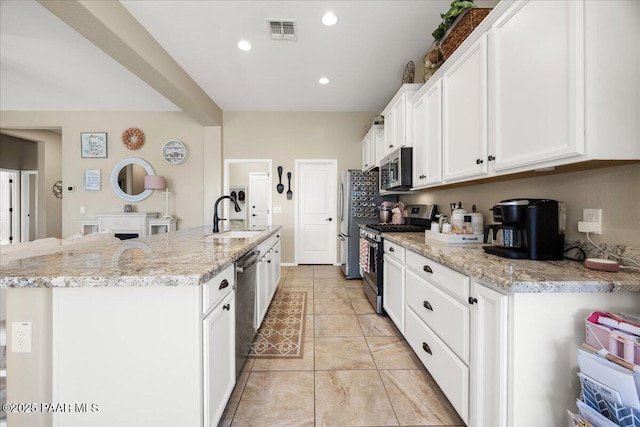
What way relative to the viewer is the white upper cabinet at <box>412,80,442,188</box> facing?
to the viewer's left

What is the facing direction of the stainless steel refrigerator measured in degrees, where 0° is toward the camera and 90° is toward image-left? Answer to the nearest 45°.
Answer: approximately 90°

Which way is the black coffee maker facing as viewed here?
to the viewer's left

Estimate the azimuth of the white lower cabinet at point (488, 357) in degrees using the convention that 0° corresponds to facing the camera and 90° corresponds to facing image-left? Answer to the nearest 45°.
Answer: approximately 45°

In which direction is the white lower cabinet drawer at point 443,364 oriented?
to the viewer's left

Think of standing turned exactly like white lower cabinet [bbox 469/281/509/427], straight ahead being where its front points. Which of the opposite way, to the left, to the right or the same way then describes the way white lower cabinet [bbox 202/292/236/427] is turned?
the opposite way
